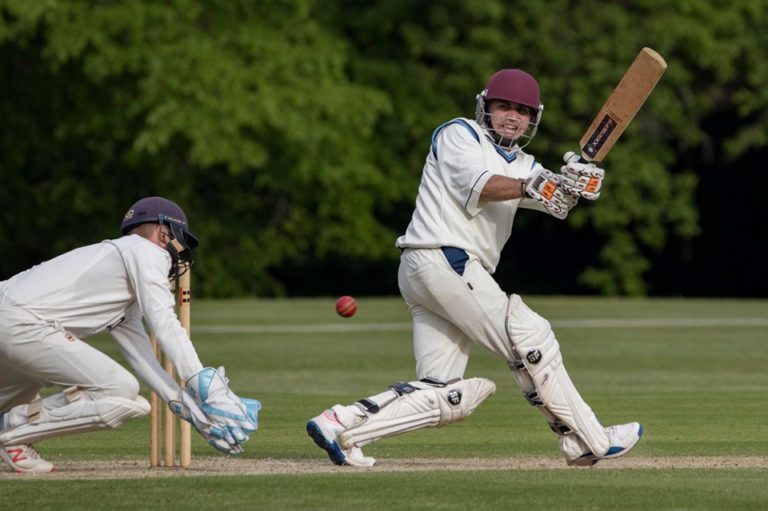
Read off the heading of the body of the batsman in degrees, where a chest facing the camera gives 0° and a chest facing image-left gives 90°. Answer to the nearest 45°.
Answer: approximately 315°

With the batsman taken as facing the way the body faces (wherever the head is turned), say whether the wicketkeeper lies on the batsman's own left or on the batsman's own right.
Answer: on the batsman's own right

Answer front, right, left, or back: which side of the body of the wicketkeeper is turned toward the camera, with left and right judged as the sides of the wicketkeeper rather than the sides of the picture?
right
